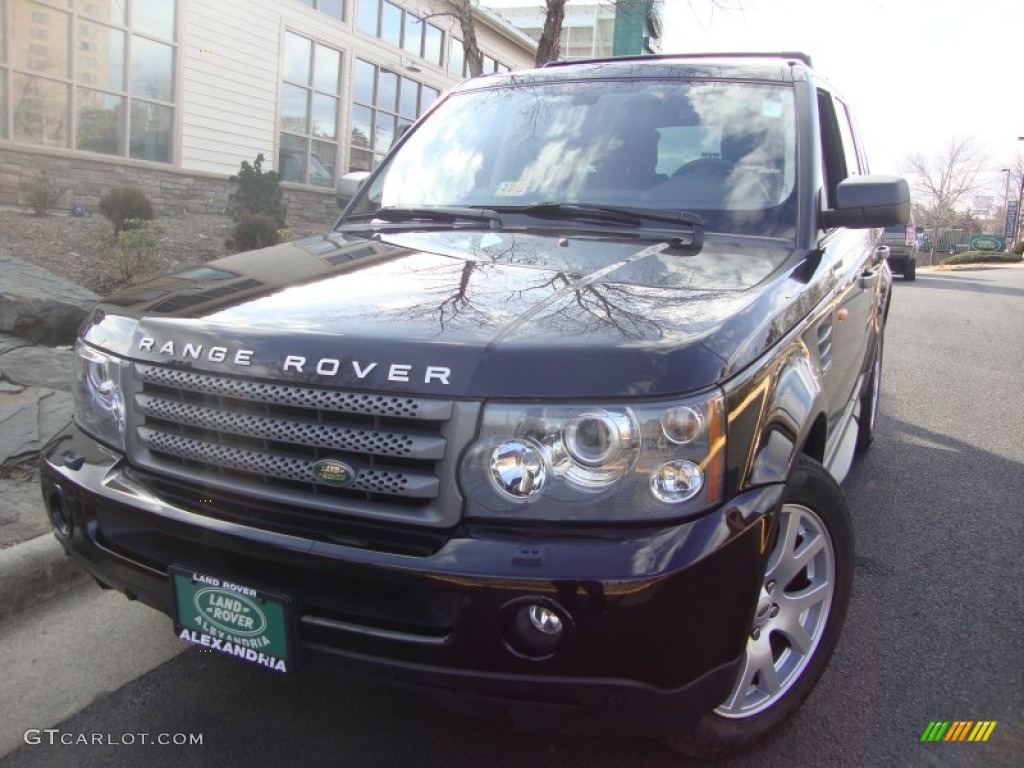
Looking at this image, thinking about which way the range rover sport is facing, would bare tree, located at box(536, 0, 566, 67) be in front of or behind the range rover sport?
behind

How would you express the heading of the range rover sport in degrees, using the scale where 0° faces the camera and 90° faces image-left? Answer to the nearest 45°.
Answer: approximately 45°

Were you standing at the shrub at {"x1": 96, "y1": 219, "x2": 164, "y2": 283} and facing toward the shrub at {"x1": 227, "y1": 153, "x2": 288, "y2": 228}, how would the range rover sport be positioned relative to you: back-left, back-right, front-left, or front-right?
back-right

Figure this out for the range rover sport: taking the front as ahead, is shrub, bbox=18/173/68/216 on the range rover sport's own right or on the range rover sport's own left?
on the range rover sport's own right

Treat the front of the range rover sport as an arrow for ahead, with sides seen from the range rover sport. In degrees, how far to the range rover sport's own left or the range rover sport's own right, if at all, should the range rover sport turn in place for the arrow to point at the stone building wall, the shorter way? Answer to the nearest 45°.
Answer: approximately 90° to the range rover sport's own right

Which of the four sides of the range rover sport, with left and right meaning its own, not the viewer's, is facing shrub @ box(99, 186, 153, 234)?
right

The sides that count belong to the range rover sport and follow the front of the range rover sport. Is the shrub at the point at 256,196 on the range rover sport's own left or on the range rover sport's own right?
on the range rover sport's own right

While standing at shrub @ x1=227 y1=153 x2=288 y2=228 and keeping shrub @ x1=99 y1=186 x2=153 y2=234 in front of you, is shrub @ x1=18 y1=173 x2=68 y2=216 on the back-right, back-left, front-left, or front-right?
front-right

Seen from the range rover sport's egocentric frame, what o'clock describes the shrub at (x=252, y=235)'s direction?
The shrub is roughly at 4 o'clock from the range rover sport.

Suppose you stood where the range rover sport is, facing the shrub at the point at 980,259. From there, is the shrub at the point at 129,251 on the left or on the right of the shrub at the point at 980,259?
left

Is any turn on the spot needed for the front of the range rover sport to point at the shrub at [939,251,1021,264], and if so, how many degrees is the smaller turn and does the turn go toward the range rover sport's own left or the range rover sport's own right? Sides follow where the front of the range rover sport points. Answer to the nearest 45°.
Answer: approximately 180°
